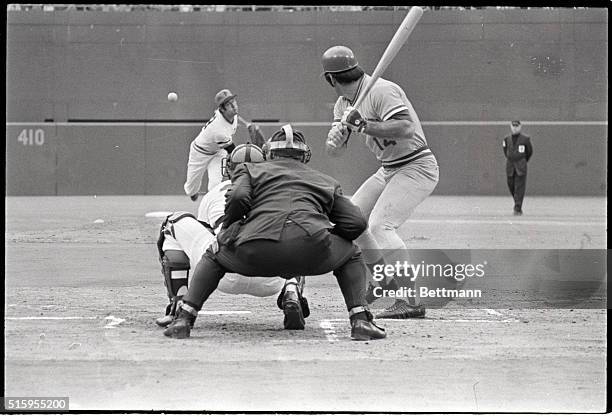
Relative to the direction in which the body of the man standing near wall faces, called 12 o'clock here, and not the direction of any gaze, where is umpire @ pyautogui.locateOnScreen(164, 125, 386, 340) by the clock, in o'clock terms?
The umpire is roughly at 12 o'clock from the man standing near wall.

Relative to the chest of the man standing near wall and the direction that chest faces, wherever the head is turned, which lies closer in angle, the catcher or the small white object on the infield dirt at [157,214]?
the catcher

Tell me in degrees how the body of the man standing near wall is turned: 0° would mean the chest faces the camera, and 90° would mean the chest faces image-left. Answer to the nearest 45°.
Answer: approximately 0°

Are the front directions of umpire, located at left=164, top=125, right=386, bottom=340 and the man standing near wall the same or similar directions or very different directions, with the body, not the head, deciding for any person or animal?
very different directions

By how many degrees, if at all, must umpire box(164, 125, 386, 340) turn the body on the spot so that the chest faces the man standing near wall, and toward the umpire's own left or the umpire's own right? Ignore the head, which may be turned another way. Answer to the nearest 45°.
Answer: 0° — they already face them

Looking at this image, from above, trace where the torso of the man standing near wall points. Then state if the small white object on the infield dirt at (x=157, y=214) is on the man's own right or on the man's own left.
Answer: on the man's own right

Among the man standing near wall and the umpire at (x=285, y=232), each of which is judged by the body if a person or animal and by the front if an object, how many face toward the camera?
1

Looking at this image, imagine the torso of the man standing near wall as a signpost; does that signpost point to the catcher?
yes

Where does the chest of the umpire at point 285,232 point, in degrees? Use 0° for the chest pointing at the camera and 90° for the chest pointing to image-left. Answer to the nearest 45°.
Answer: approximately 180°
